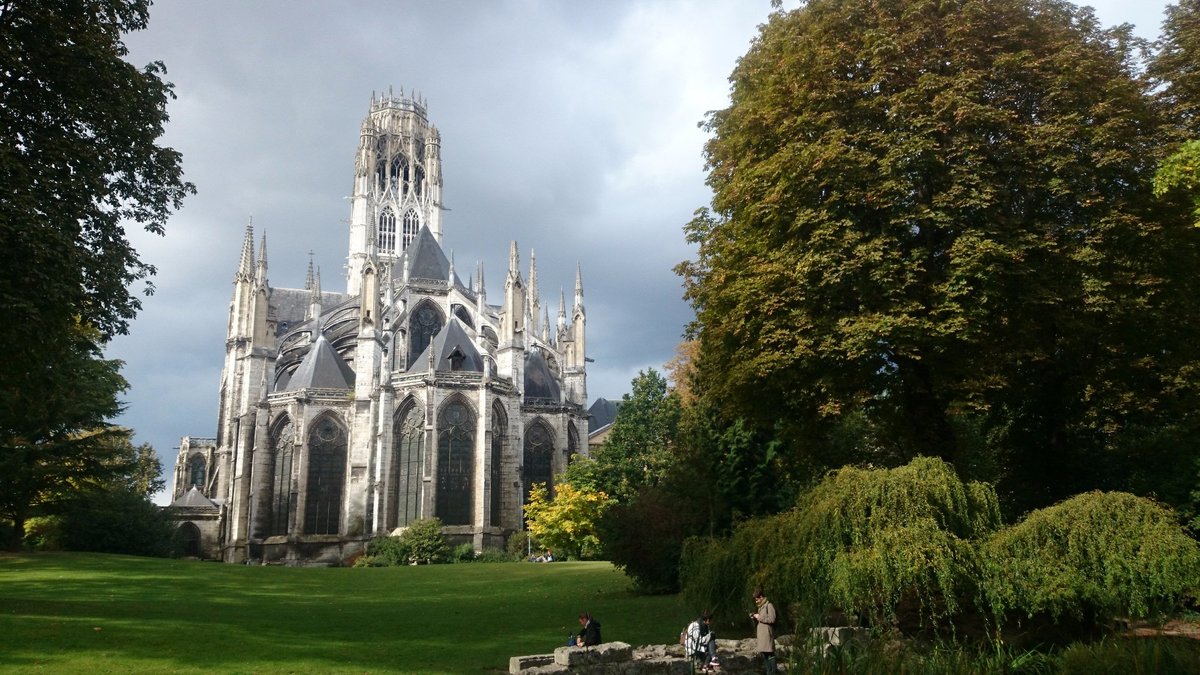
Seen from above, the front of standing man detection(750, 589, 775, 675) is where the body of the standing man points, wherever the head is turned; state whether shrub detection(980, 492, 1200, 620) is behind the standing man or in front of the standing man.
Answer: behind

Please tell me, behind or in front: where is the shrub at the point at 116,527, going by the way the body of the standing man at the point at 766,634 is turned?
in front

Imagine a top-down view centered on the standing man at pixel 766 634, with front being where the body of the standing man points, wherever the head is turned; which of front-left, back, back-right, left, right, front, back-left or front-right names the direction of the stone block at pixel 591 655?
front

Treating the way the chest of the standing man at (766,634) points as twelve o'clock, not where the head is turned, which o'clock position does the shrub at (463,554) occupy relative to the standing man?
The shrub is roughly at 2 o'clock from the standing man.

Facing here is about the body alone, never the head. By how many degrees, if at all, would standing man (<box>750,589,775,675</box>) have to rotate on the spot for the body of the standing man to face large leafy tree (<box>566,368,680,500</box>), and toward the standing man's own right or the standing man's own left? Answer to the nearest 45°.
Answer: approximately 90° to the standing man's own right

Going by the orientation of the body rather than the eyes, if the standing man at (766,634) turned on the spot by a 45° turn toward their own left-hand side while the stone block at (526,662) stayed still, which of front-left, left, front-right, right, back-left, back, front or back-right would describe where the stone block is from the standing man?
front-right

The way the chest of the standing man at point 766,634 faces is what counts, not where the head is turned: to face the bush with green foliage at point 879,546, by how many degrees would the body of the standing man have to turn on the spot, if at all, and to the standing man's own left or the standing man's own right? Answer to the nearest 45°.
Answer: approximately 135° to the standing man's own right

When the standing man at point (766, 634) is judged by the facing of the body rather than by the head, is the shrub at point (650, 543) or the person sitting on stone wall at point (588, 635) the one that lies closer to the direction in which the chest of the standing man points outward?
the person sitting on stone wall

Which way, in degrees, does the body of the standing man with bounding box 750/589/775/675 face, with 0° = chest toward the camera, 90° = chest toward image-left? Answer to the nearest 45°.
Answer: approximately 90°

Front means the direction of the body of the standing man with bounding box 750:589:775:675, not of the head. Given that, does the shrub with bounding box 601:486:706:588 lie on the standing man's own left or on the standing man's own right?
on the standing man's own right

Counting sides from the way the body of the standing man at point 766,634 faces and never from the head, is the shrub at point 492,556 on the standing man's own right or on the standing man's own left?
on the standing man's own right

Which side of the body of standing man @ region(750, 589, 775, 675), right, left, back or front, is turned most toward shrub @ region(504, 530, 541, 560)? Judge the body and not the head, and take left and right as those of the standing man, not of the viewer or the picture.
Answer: right

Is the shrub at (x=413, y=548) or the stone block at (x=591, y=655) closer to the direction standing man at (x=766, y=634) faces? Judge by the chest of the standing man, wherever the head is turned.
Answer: the stone block

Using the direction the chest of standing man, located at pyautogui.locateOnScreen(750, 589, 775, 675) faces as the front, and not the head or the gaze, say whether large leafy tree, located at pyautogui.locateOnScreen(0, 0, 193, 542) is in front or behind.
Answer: in front

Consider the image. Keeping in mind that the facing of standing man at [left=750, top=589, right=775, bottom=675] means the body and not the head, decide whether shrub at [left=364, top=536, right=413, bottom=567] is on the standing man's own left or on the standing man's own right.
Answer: on the standing man's own right
